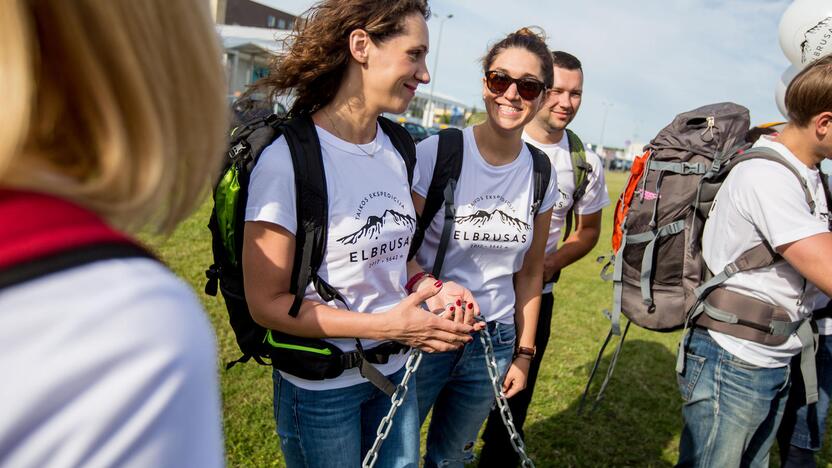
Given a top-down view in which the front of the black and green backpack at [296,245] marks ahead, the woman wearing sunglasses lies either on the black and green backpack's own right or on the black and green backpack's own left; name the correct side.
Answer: on the black and green backpack's own right

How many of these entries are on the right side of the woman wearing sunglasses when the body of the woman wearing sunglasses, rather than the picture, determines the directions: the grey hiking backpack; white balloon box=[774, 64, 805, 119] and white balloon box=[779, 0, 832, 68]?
0

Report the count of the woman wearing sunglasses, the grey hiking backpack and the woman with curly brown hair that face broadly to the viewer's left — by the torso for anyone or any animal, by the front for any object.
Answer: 1

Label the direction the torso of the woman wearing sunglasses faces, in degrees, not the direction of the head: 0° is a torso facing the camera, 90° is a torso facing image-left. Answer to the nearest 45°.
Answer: approximately 0°

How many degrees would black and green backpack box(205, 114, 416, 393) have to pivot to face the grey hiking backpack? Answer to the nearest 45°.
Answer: approximately 135° to its right

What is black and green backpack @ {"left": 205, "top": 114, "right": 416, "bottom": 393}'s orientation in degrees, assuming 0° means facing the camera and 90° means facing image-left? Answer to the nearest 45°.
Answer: approximately 135°

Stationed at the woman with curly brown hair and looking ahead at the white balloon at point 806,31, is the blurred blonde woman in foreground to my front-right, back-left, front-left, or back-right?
back-right

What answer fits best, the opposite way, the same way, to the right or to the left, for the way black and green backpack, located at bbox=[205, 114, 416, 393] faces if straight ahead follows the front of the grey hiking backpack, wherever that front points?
the same way

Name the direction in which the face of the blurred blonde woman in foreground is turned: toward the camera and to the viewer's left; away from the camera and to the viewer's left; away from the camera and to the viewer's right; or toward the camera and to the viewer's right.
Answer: away from the camera and to the viewer's right

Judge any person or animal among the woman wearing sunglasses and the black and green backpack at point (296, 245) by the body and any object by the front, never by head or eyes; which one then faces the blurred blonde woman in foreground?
the woman wearing sunglasses

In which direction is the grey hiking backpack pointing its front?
to the viewer's left

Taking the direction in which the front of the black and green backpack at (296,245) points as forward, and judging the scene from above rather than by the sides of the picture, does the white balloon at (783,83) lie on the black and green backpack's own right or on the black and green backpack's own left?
on the black and green backpack's own right

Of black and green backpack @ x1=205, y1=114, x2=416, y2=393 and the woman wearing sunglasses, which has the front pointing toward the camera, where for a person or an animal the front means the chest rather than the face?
the woman wearing sunglasses
